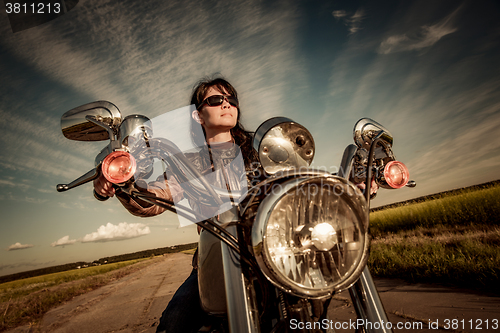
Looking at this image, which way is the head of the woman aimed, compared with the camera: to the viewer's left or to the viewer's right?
to the viewer's right

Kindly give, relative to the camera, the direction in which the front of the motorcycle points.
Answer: facing the viewer and to the right of the viewer
